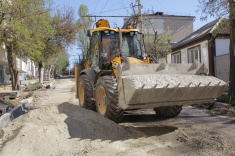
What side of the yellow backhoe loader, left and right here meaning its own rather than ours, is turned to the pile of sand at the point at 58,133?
right

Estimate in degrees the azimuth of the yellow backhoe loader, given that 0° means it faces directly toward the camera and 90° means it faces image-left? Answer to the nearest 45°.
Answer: approximately 315°
